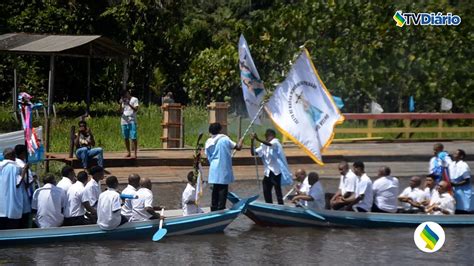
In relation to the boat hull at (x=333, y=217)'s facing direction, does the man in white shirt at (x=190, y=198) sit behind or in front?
in front

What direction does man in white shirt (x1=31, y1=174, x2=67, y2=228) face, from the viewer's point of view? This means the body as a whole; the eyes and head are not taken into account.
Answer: away from the camera

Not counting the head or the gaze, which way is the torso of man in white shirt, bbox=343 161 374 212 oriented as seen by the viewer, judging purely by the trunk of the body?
to the viewer's left

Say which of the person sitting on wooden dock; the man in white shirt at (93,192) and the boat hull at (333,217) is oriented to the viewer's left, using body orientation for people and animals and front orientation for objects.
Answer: the boat hull

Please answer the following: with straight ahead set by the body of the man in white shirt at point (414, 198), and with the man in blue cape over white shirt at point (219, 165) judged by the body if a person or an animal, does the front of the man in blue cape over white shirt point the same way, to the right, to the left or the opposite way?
the opposite way

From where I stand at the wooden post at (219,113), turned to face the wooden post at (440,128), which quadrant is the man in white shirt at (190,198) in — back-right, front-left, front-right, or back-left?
back-right

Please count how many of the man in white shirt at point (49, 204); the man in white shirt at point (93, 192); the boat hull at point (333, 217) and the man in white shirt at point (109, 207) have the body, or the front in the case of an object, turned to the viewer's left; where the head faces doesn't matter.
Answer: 1

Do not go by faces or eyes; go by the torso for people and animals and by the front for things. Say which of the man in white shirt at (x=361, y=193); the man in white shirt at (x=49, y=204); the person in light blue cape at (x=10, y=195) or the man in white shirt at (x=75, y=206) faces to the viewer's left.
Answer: the man in white shirt at (x=361, y=193)

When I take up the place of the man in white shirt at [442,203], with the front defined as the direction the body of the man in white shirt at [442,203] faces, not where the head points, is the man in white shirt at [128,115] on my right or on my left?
on my right

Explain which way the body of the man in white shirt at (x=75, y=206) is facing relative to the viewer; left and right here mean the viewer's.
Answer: facing away from the viewer and to the right of the viewer

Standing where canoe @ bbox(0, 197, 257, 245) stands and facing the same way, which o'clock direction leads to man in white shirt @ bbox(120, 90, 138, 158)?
The man in white shirt is roughly at 9 o'clock from the canoe.

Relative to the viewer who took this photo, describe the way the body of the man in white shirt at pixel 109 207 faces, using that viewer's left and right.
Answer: facing away from the viewer and to the right of the viewer
